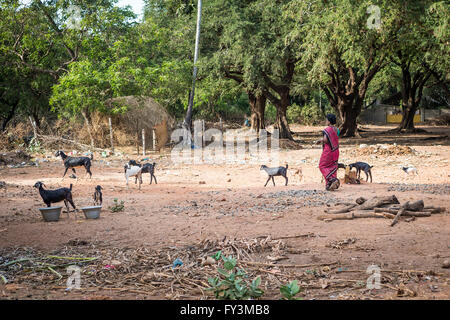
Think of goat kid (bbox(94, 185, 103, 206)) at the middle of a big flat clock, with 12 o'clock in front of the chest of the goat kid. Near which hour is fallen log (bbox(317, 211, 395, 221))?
The fallen log is roughly at 10 o'clock from the goat kid.

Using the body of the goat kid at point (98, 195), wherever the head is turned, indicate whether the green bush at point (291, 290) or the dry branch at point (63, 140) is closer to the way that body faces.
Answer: the green bush

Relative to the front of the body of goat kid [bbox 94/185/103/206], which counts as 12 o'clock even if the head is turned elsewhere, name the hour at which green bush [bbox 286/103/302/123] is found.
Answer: The green bush is roughly at 7 o'clock from the goat kid.

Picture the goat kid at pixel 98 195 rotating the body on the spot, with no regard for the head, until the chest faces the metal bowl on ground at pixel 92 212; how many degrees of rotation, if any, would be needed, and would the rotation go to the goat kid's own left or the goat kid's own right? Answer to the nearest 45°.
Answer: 0° — it already faces it

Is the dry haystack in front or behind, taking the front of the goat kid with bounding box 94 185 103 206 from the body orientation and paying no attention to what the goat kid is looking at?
behind

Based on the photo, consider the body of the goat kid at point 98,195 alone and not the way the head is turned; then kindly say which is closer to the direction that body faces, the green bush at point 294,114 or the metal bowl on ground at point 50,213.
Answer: the metal bowl on ground

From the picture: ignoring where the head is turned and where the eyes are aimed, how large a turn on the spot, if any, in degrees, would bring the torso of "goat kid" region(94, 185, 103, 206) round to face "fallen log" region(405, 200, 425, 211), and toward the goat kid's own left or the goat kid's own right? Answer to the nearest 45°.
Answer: approximately 45° to the goat kid's own left

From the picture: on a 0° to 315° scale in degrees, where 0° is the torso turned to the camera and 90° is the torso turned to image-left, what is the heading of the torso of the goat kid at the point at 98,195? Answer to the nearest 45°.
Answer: approximately 0°

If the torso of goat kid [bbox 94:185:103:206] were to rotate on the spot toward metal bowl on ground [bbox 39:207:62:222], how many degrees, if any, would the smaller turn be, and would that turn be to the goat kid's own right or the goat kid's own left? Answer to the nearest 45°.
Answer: approximately 45° to the goat kid's own right

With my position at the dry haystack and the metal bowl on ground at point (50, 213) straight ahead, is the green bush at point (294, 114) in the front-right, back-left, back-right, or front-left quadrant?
back-left

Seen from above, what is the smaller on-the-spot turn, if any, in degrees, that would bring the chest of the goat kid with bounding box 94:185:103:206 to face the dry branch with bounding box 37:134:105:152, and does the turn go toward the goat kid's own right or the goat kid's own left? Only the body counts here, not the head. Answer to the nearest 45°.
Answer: approximately 180°

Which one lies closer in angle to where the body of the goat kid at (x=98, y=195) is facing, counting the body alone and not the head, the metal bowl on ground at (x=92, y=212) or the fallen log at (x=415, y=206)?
the metal bowl on ground

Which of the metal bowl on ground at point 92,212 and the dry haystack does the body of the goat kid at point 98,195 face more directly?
the metal bowl on ground

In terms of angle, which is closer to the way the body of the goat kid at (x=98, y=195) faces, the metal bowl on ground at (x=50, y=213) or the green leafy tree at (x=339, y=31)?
the metal bowl on ground
